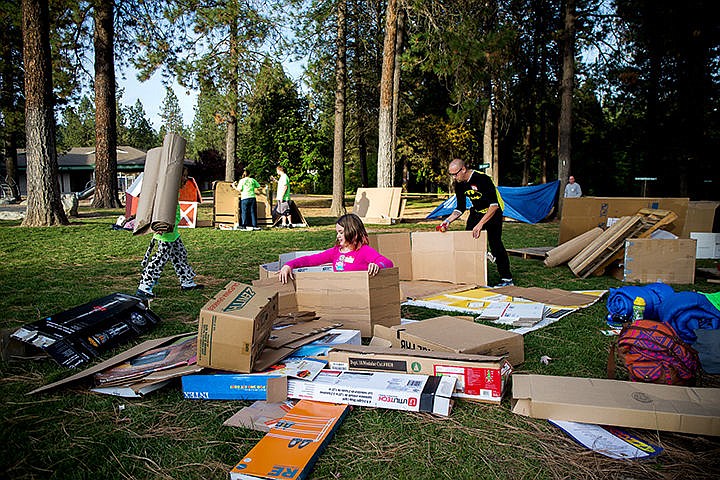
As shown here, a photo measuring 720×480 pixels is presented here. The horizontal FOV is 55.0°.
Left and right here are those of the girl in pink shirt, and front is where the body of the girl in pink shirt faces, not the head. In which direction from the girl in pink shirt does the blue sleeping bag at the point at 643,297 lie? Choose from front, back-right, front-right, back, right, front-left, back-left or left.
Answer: back-left

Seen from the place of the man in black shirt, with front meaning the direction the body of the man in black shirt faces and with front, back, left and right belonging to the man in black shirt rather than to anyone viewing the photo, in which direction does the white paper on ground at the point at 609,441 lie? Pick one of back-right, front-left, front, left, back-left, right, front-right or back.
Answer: front-left

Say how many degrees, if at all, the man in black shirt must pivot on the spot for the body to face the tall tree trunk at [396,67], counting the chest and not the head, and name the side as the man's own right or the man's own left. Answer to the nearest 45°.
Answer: approximately 135° to the man's own right

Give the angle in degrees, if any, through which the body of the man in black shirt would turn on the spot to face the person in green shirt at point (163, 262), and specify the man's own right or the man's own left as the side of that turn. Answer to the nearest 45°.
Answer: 0° — they already face them

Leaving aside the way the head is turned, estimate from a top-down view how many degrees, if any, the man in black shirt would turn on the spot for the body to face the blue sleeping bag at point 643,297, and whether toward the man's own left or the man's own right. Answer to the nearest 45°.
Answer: approximately 90° to the man's own left

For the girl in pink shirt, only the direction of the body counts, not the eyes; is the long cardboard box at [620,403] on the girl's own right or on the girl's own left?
on the girl's own left

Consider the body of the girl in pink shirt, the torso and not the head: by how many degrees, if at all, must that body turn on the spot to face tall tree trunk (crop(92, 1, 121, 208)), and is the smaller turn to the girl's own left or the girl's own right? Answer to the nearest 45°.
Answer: approximately 90° to the girl's own right

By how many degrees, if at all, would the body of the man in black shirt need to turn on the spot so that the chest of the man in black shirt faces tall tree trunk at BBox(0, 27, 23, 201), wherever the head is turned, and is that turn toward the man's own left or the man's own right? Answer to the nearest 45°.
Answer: approximately 90° to the man's own right

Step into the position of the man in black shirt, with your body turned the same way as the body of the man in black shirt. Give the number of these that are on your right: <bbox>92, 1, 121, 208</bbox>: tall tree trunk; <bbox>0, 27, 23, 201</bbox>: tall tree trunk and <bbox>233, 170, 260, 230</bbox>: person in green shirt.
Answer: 3

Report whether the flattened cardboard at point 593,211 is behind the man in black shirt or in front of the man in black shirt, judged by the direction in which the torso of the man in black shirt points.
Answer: behind

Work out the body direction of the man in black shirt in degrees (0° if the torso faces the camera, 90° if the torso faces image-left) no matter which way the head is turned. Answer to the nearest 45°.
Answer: approximately 45°

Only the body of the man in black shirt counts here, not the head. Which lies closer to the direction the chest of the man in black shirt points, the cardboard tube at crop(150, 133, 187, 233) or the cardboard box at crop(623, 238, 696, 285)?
the cardboard tube
